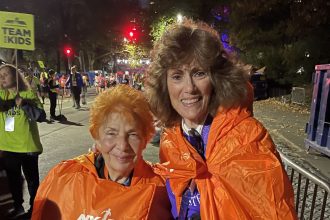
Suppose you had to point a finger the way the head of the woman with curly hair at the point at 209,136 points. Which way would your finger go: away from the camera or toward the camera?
toward the camera

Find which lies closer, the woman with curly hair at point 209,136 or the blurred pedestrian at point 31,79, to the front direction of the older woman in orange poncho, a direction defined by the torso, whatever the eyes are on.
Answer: the woman with curly hair

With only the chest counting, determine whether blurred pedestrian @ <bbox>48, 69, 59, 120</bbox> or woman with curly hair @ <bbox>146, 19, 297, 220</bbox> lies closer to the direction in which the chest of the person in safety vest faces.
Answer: the woman with curly hair

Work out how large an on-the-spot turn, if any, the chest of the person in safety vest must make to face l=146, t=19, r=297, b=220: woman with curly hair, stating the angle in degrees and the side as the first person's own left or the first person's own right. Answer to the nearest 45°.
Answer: approximately 45° to the first person's own left

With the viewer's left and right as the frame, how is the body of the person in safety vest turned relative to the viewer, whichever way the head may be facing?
facing the viewer and to the left of the viewer

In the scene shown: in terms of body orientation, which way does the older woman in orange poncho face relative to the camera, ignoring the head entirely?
toward the camera

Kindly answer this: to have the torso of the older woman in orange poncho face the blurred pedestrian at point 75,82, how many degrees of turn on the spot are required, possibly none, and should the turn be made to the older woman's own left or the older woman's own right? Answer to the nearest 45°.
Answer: approximately 180°

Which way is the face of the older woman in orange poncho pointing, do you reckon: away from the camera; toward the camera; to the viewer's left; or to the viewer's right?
toward the camera

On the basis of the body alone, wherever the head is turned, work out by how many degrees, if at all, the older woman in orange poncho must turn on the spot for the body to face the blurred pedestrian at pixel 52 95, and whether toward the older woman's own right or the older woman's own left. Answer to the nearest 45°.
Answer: approximately 180°

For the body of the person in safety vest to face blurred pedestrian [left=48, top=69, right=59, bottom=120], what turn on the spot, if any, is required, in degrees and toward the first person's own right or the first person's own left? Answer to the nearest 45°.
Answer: approximately 135° to the first person's own right

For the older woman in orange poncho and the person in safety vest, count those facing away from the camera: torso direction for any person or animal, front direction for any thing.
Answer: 0
